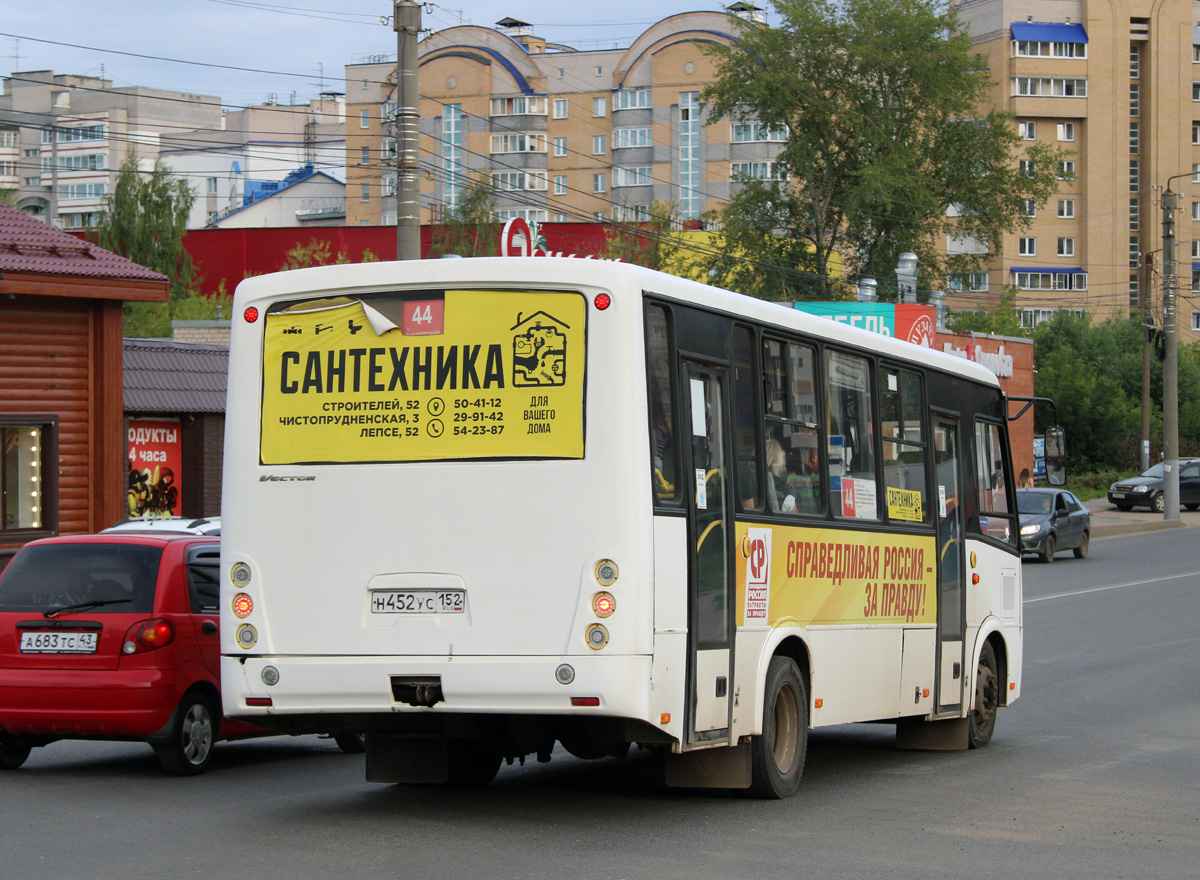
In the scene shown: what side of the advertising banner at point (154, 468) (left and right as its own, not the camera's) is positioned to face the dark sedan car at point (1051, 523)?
left

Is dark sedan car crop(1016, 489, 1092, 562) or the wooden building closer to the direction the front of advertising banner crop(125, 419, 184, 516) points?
the wooden building

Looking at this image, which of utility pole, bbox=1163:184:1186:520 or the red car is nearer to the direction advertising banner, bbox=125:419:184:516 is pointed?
the red car

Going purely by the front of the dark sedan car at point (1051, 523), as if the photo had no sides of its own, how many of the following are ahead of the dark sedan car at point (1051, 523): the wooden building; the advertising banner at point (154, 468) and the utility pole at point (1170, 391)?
2

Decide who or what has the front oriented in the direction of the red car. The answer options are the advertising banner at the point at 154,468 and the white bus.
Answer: the advertising banner

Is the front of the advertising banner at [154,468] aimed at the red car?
yes

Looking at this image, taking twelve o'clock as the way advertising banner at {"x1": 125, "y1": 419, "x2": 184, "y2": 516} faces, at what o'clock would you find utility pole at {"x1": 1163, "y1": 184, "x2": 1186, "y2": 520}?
The utility pole is roughly at 8 o'clock from the advertising banner.

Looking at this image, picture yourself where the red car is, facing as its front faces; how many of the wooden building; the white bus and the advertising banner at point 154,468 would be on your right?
1

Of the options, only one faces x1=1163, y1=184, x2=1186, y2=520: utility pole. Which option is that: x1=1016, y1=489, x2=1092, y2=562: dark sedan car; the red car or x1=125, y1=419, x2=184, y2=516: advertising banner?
the red car

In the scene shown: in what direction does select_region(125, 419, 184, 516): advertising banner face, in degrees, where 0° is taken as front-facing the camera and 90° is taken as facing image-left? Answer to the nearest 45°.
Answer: approximately 0°

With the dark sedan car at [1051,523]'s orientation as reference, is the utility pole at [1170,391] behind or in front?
behind

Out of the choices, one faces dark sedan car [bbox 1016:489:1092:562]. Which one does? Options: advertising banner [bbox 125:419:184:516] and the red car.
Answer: the red car

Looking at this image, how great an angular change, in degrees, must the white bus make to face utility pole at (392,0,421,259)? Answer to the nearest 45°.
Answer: approximately 45° to its left

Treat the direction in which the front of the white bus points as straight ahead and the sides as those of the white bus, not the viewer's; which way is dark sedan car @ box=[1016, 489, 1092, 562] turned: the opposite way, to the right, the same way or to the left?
the opposite way
